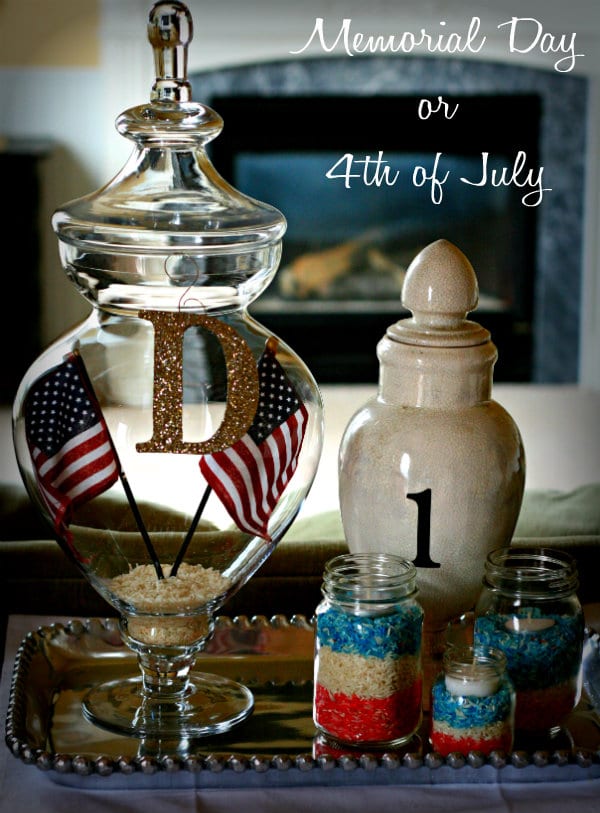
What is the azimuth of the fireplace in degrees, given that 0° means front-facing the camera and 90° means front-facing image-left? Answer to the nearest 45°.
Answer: approximately 0°

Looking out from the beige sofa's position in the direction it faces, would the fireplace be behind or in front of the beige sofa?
behind

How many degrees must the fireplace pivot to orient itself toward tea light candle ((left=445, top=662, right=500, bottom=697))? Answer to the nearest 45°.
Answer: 0° — it already faces it

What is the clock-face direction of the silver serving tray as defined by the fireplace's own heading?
The silver serving tray is roughly at 12 o'clock from the fireplace.

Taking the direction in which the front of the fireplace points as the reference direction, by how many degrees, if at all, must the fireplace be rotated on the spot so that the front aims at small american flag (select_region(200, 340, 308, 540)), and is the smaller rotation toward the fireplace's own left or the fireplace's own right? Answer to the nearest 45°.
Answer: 0° — it already faces it

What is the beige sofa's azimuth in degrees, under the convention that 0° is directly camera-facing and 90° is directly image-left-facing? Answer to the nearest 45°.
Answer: approximately 0°
